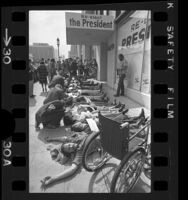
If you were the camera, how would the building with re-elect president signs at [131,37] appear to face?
facing the viewer and to the left of the viewer

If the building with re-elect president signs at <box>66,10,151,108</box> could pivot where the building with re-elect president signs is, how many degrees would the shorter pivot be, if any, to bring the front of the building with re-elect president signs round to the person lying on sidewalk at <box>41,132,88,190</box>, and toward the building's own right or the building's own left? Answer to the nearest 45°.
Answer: approximately 45° to the building's own left

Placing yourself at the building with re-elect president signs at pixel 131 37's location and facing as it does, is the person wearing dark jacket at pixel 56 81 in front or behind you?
in front
